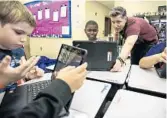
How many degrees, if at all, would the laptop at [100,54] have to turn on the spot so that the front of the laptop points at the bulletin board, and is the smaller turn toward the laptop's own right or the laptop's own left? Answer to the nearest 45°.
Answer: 0° — it already faces it

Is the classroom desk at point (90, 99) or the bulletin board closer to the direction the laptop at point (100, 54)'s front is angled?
the bulletin board

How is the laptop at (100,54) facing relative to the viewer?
away from the camera

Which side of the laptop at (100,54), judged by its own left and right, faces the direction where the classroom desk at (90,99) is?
back
